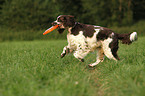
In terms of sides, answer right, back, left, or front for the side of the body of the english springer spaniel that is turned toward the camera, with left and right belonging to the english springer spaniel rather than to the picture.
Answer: left
